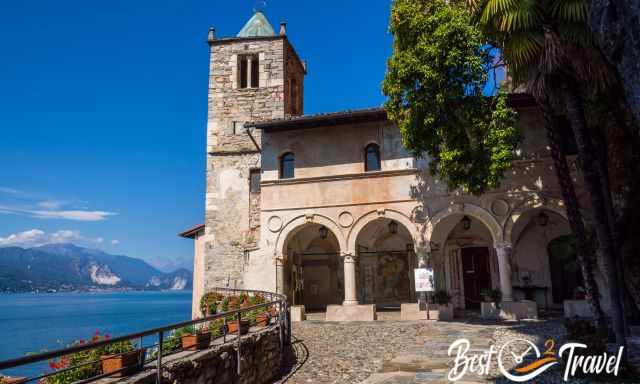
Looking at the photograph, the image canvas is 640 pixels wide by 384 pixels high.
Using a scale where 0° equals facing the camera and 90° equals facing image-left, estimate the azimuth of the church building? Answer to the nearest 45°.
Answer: approximately 0°

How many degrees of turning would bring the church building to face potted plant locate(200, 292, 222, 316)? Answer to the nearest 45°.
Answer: approximately 90° to its right

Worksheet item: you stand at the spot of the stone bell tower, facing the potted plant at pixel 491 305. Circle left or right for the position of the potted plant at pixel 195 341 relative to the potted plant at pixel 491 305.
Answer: right

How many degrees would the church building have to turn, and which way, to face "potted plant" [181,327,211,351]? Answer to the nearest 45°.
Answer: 0° — it already faces it

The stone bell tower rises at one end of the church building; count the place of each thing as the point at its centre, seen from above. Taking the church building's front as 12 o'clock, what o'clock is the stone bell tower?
The stone bell tower is roughly at 4 o'clock from the church building.
